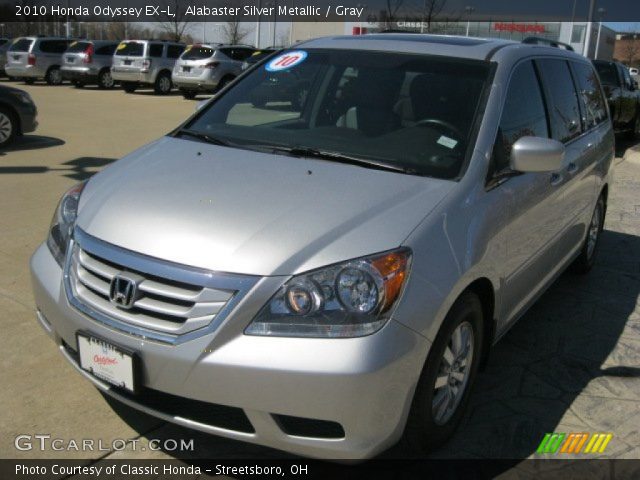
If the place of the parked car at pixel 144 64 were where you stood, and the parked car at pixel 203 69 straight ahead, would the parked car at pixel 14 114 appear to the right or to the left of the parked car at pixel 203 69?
right

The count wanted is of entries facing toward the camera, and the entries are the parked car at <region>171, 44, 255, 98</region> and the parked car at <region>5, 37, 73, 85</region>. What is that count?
0

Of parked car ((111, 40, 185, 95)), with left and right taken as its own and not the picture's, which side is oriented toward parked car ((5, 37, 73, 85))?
left

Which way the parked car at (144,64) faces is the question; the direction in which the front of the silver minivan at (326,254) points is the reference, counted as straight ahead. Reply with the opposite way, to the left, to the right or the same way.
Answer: the opposite way

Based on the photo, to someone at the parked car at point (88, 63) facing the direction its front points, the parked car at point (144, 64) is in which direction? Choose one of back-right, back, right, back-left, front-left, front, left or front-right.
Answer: right

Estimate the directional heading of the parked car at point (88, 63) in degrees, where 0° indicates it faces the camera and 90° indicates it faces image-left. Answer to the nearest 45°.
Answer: approximately 225°

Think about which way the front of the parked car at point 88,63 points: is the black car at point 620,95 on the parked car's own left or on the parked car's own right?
on the parked car's own right

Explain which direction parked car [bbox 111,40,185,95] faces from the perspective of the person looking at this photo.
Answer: facing away from the viewer and to the right of the viewer

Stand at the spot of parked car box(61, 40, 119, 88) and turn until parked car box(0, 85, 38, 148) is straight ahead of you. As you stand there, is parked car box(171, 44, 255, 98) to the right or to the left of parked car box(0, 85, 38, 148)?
left

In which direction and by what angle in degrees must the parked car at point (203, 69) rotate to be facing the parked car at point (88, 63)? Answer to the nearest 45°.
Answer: approximately 90° to its left

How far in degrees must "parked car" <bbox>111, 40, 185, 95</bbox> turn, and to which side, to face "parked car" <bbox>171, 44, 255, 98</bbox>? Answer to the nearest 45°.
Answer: approximately 90° to its right

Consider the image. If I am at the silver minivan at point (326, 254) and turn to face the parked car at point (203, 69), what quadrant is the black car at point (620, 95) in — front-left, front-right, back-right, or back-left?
front-right

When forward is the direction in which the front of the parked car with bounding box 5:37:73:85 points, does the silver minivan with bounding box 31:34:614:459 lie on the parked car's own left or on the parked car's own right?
on the parked car's own right

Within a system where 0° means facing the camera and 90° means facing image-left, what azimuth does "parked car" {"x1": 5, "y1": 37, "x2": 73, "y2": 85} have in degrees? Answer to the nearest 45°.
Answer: approximately 225°

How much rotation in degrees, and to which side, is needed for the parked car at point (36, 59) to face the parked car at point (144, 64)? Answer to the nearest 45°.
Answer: approximately 90° to its right

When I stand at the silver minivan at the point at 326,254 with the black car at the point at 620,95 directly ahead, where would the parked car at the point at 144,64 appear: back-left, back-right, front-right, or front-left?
front-left
